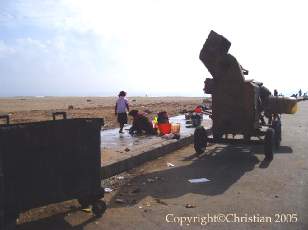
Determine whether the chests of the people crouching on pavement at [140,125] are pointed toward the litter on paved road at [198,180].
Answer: no

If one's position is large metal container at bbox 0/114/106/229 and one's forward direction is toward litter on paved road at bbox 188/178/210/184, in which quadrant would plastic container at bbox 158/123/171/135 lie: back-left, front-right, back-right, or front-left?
front-left

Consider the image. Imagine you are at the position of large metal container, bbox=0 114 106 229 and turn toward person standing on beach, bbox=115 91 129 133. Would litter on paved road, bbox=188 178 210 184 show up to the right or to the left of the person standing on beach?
right

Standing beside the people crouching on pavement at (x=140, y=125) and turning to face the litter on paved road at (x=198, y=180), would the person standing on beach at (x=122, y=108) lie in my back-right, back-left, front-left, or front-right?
back-right
